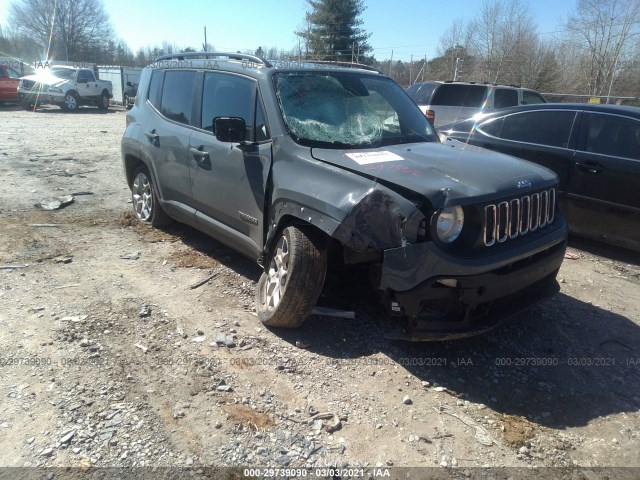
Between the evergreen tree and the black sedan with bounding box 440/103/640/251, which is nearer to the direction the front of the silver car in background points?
the evergreen tree

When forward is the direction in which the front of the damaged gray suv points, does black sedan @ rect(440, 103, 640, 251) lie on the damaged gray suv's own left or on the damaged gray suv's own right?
on the damaged gray suv's own left

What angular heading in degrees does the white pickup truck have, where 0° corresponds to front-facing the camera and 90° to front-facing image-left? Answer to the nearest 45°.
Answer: approximately 45°

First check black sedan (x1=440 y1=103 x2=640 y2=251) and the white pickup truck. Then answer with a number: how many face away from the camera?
0

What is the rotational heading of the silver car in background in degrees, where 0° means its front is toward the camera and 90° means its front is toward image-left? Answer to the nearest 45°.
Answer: approximately 225°

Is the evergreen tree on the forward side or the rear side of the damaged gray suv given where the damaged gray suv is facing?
on the rear side

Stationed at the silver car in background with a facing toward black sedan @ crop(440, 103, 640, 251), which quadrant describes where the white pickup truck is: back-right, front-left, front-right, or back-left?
back-right

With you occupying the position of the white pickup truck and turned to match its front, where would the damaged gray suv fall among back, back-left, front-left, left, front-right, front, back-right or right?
front-left

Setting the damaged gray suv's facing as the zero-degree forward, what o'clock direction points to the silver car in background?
The silver car in background is roughly at 8 o'clock from the damaged gray suv.

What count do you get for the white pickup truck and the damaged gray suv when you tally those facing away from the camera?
0
